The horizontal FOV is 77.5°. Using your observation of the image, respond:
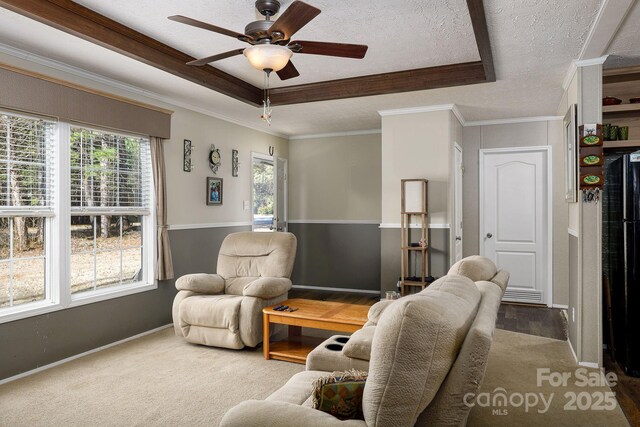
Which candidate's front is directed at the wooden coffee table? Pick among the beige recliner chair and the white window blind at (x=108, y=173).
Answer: the white window blind

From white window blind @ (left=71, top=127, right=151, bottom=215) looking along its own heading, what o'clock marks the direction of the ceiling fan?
The ceiling fan is roughly at 1 o'clock from the white window blind.

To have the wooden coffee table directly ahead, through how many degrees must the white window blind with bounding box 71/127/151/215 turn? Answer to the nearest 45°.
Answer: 0° — it already faces it

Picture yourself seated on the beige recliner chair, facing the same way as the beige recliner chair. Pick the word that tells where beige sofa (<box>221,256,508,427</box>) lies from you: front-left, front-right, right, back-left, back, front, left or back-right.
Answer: front-left

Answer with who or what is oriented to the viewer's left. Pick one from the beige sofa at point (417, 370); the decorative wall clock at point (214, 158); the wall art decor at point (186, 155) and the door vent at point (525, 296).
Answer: the beige sofa

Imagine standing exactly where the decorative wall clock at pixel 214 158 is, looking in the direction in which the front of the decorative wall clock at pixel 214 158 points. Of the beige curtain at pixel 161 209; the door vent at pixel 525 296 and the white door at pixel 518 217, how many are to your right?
1

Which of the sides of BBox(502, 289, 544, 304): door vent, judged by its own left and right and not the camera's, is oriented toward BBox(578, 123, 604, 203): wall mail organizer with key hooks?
front

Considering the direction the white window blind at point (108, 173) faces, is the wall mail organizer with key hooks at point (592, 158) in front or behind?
in front

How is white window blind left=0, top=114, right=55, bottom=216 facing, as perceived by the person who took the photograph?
facing the viewer and to the right of the viewer

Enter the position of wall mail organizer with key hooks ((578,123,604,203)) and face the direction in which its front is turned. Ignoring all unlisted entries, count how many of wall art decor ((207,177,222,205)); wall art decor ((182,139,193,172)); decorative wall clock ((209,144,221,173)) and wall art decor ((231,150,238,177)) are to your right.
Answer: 4

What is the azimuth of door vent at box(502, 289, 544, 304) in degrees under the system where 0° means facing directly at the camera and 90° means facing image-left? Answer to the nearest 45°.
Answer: approximately 0°
